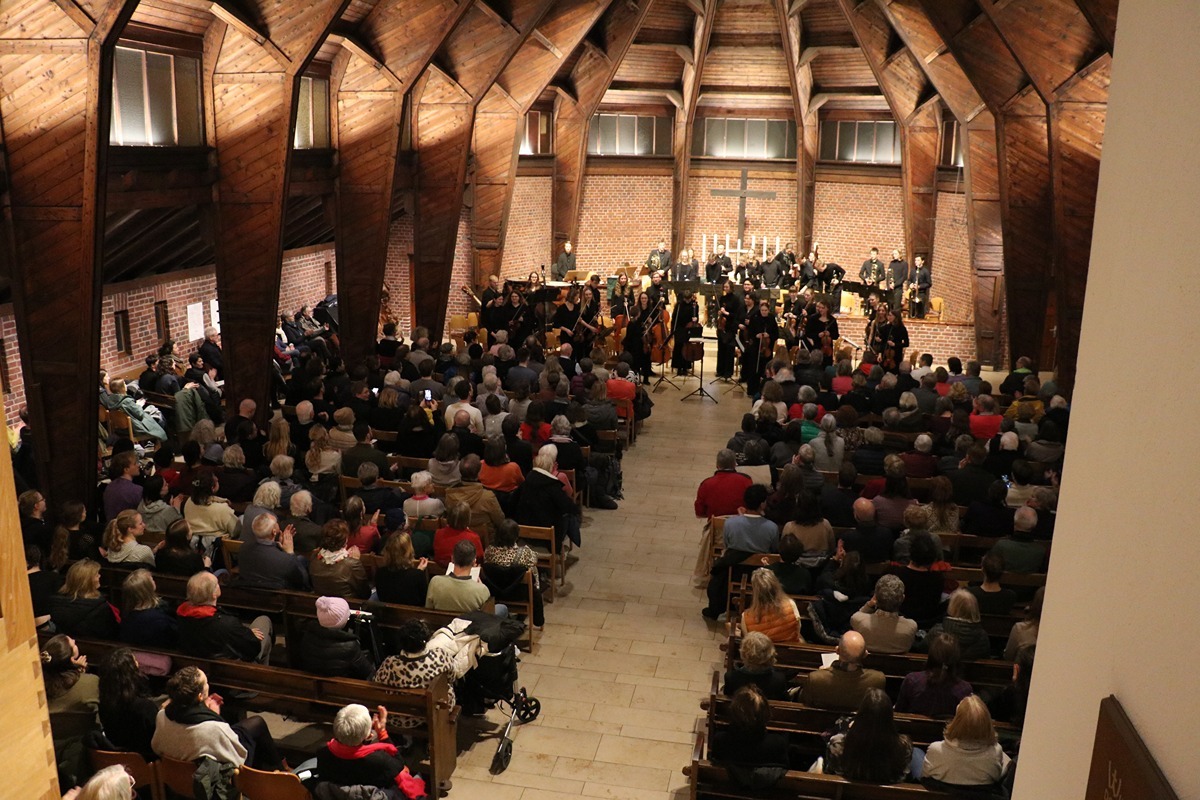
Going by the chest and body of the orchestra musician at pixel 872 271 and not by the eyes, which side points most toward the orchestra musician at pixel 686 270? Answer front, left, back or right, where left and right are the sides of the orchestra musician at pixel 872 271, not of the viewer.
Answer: right

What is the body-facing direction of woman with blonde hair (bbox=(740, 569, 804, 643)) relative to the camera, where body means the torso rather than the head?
away from the camera

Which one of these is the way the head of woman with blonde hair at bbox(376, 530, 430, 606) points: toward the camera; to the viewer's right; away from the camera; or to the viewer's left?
away from the camera

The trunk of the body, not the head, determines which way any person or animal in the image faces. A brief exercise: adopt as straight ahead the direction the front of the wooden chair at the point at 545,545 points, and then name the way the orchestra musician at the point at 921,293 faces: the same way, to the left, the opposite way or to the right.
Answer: the opposite way

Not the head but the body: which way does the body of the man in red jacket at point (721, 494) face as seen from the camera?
away from the camera

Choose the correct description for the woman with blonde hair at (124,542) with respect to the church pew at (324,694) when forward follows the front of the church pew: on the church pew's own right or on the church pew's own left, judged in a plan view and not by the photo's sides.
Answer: on the church pew's own left

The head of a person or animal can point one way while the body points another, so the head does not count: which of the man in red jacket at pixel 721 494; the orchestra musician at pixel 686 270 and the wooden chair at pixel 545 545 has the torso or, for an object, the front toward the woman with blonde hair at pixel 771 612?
the orchestra musician

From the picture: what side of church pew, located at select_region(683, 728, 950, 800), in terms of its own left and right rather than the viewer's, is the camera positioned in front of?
back

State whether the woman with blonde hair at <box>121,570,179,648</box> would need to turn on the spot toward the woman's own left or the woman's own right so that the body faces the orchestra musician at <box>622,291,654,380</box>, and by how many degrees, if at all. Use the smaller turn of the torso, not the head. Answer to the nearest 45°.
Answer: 0° — they already face them
